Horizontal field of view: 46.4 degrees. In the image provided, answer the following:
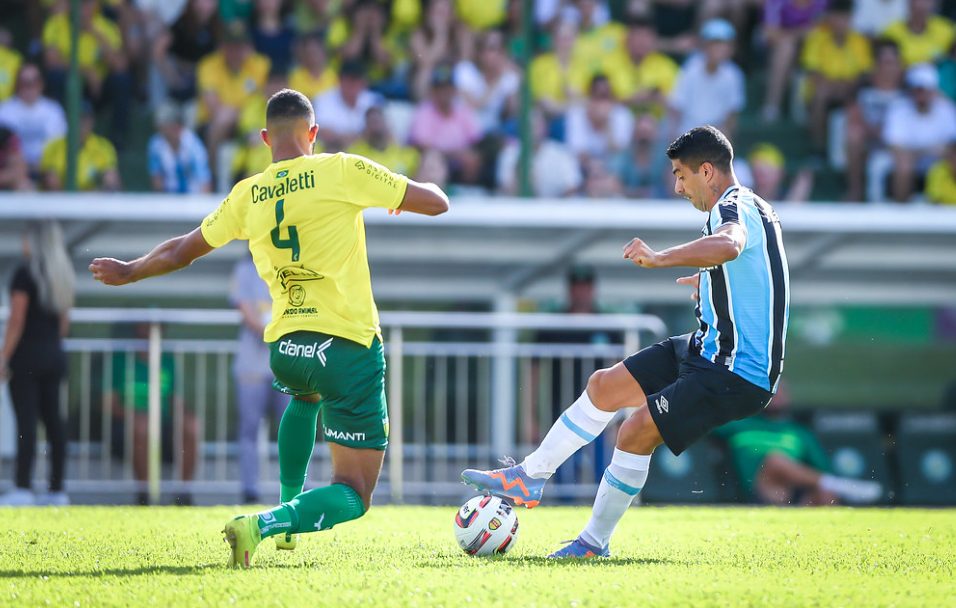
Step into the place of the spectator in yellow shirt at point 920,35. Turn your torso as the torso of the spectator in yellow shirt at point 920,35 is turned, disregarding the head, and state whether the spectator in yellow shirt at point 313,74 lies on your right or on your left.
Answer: on your right

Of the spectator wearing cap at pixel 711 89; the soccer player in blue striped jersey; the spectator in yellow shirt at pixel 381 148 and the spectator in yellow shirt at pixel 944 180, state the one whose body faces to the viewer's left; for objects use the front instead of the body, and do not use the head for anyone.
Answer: the soccer player in blue striped jersey

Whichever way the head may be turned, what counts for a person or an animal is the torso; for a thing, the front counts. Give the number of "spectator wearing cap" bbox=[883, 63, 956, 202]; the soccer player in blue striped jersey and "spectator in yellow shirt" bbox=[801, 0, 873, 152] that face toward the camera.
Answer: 2

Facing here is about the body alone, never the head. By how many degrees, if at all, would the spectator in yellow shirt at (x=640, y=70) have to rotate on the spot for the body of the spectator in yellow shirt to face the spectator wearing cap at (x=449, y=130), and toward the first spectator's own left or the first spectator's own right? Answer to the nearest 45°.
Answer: approximately 45° to the first spectator's own right

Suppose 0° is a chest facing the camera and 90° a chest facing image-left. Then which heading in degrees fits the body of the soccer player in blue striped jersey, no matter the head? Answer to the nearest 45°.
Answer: approximately 90°

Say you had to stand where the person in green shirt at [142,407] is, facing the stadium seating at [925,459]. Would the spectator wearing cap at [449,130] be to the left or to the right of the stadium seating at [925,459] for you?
left

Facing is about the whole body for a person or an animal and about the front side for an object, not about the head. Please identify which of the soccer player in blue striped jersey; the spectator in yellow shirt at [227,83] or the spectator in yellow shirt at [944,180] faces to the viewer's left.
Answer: the soccer player in blue striped jersey

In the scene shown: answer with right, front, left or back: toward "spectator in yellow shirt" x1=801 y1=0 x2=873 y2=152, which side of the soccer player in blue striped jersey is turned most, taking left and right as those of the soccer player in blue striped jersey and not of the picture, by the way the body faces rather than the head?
right

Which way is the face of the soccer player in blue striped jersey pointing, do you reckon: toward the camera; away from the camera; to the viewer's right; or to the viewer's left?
to the viewer's left

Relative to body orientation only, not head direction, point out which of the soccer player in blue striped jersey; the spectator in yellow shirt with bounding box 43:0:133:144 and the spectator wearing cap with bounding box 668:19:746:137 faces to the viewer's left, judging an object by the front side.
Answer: the soccer player in blue striped jersey

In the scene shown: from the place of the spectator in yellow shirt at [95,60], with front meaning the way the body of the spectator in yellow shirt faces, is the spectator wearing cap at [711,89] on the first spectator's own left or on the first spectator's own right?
on the first spectator's own left

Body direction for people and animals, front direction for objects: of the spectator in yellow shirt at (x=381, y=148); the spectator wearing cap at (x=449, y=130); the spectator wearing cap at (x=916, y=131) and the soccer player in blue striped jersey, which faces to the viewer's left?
the soccer player in blue striped jersey

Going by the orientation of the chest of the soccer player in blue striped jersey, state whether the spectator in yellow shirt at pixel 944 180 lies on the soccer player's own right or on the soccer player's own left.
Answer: on the soccer player's own right
